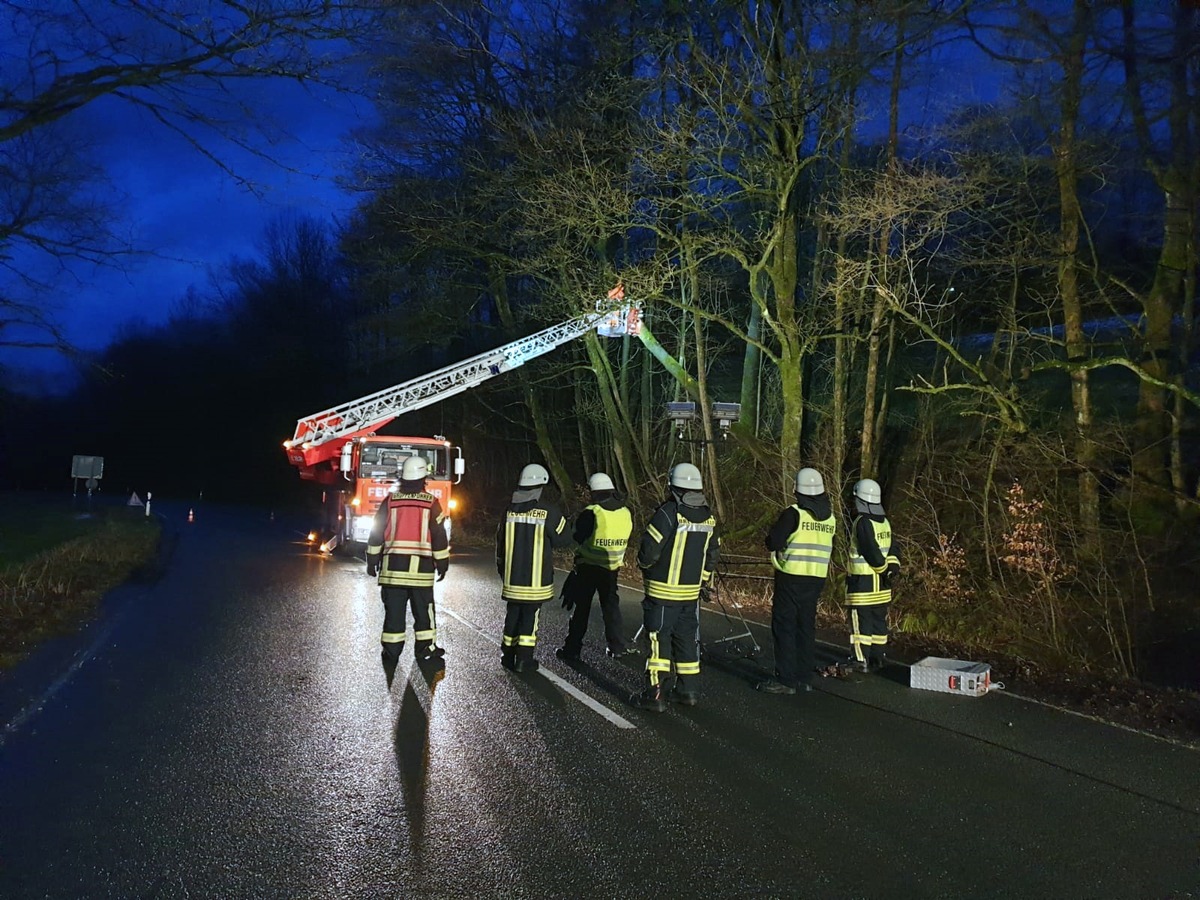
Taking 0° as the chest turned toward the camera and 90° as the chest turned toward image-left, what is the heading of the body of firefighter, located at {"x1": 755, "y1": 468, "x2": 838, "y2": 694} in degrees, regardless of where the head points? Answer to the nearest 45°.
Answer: approximately 135°

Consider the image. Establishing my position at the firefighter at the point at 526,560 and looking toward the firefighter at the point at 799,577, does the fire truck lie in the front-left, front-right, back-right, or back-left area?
back-left

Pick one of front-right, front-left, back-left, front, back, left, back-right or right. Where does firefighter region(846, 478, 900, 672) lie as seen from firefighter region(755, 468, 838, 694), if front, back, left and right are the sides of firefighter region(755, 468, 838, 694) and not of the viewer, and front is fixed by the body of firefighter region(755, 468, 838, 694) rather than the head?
right

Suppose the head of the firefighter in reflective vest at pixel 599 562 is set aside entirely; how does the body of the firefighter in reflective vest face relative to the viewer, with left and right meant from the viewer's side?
facing away from the viewer and to the left of the viewer

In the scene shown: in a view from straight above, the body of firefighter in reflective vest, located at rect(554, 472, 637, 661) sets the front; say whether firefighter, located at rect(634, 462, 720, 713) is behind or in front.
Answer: behind

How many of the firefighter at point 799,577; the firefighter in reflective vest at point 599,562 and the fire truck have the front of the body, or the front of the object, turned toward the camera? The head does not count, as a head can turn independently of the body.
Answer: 1

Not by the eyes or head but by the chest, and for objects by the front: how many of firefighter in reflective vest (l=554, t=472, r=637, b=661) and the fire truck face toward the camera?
1

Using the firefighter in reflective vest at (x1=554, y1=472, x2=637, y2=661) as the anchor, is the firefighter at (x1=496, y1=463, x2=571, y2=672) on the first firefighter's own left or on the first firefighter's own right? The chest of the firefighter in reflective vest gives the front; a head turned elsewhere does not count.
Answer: on the first firefighter's own left

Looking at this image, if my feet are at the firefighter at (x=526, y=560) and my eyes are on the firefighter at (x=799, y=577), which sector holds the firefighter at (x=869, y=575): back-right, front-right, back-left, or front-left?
front-left

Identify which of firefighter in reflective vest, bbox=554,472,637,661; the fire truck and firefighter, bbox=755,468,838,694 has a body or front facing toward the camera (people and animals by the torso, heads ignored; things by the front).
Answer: the fire truck

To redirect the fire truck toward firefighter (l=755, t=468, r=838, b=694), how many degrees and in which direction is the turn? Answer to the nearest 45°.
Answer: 0° — it already faces them

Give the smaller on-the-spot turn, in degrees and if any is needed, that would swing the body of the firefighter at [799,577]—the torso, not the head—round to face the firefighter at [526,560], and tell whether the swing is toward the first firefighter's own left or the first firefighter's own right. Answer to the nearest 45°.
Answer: approximately 45° to the first firefighter's own left

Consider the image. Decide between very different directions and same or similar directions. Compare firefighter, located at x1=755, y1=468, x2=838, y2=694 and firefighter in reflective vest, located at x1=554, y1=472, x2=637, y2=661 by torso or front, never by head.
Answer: same or similar directions

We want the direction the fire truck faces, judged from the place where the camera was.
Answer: facing the viewer

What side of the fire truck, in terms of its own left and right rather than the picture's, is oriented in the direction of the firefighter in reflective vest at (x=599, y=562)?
front

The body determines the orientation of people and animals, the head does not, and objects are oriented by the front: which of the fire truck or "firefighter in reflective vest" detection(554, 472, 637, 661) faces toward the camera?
the fire truck

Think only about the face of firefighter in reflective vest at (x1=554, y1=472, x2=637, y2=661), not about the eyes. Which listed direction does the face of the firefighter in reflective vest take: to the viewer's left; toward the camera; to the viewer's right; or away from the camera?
away from the camera
